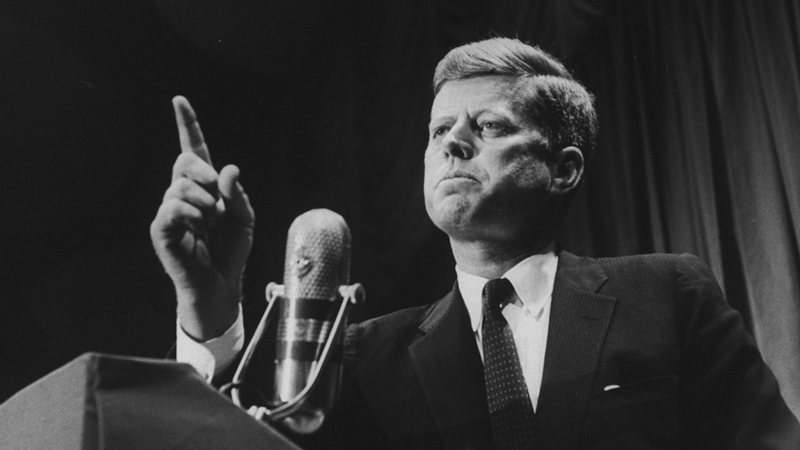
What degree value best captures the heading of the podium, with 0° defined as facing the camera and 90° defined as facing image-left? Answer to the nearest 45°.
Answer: approximately 45°

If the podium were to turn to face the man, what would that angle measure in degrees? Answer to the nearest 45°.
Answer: approximately 180°
